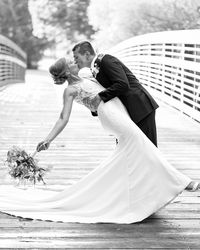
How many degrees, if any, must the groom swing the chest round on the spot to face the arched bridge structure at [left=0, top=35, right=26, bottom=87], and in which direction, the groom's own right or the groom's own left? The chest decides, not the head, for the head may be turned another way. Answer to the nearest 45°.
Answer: approximately 90° to the groom's own right

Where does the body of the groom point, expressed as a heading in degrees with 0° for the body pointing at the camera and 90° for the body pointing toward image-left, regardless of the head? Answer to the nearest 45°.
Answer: approximately 90°

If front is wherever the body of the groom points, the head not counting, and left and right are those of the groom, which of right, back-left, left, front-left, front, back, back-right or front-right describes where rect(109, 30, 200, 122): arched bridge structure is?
right

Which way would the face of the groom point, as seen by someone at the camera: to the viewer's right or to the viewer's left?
to the viewer's left
